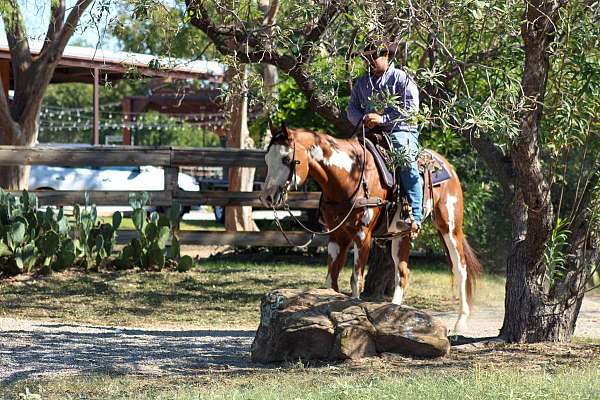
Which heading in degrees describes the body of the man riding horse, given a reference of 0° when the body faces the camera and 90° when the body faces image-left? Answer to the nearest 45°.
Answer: approximately 45°

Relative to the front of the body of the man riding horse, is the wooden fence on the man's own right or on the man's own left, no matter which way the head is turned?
on the man's own right

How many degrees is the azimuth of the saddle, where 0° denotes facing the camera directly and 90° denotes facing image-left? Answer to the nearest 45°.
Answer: approximately 45°
